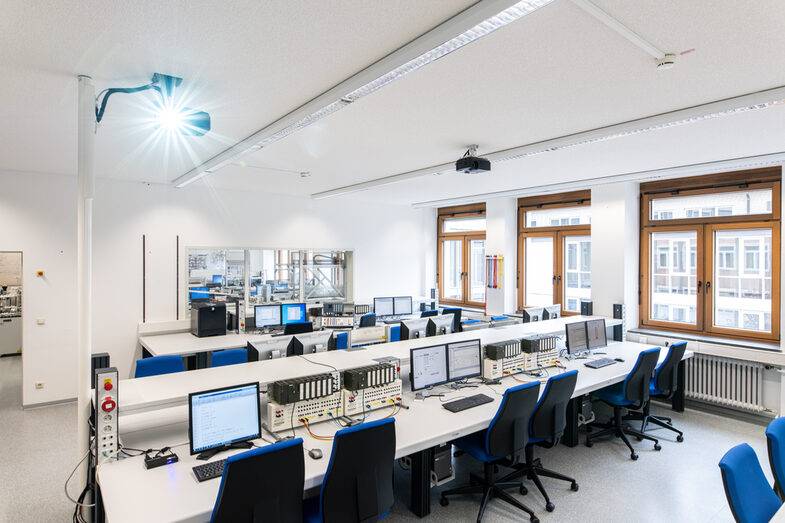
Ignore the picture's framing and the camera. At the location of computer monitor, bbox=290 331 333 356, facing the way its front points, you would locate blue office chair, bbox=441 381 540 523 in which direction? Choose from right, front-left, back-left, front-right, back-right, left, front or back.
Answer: back

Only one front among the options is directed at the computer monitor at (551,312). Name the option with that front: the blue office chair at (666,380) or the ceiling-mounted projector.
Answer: the blue office chair

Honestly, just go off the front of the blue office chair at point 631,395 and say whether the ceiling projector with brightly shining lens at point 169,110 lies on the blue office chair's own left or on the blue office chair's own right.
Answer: on the blue office chair's own left

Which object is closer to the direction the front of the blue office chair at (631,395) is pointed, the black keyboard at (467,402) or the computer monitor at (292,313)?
the computer monitor

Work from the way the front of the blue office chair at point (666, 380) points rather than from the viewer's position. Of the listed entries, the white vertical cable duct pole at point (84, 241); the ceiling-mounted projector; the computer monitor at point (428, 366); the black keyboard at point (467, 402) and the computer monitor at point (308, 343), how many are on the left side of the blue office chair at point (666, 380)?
5

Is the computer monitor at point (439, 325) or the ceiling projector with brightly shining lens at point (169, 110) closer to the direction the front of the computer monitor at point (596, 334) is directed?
the ceiling projector with brightly shining lens

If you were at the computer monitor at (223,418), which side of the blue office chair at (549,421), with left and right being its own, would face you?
left

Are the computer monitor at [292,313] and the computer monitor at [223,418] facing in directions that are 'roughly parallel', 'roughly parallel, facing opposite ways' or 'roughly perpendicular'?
roughly parallel

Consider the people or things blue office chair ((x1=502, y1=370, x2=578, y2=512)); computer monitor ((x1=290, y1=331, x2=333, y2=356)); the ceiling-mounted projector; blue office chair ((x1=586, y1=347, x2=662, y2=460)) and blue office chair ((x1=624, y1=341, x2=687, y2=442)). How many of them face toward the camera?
1

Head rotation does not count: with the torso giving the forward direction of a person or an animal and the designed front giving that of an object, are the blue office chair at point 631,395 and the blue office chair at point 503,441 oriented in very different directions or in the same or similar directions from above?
same or similar directions

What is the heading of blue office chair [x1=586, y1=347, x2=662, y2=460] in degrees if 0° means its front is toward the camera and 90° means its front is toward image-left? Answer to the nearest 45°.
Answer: approximately 135°

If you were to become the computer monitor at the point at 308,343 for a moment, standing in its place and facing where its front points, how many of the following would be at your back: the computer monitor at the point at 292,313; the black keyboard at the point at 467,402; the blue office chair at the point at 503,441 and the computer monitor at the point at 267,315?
2

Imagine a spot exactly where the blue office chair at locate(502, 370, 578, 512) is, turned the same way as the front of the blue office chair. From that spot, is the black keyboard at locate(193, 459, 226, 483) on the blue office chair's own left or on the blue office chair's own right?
on the blue office chair's own left

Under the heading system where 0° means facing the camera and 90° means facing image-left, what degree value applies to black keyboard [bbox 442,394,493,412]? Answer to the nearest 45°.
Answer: approximately 315°

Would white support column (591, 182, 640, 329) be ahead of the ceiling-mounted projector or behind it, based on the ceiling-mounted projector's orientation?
behind

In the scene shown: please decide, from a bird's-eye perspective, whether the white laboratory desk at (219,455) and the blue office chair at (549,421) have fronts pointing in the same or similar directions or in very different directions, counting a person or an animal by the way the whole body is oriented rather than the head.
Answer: very different directions

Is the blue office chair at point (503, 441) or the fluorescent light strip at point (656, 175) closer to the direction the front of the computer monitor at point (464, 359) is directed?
the blue office chair

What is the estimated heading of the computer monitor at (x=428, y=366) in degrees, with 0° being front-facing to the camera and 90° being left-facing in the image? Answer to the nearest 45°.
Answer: approximately 315°
